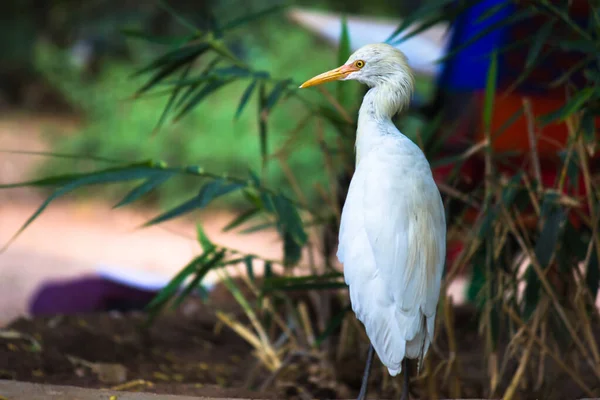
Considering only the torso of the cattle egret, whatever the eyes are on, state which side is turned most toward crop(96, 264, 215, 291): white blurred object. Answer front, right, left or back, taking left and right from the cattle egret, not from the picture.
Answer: front

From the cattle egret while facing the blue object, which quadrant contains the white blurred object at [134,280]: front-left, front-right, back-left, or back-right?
front-left

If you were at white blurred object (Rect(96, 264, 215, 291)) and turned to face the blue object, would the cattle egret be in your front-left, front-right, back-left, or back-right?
front-right

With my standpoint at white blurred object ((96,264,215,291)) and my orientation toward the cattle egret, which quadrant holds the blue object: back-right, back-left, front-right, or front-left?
front-left

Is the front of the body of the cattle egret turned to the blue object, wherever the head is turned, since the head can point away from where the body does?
no

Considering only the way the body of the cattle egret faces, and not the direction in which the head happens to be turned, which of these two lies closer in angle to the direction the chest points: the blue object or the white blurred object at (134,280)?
the white blurred object
